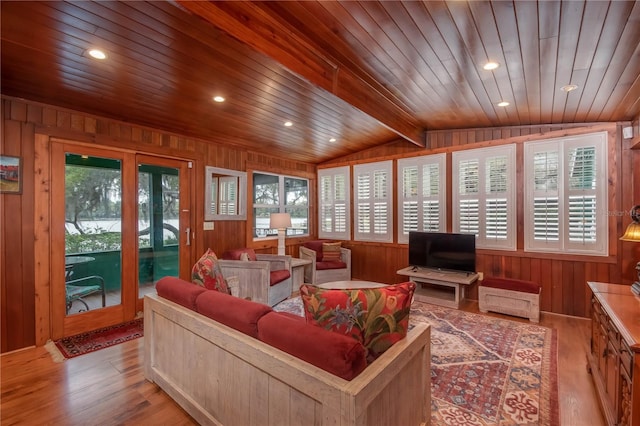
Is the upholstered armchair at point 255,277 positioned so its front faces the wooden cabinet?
yes

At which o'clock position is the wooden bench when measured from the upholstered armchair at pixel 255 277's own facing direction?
The wooden bench is roughly at 11 o'clock from the upholstered armchair.

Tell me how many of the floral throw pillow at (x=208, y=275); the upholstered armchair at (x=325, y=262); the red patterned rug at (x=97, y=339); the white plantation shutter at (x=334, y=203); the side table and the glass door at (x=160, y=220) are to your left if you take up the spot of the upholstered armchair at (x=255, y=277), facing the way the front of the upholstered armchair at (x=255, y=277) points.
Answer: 3

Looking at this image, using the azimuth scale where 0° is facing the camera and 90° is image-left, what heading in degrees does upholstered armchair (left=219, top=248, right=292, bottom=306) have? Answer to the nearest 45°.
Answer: approximately 315°

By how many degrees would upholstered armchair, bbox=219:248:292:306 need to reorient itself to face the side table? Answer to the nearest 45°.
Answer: approximately 90° to its left

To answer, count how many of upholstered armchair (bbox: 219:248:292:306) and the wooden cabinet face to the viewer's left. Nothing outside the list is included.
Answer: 1

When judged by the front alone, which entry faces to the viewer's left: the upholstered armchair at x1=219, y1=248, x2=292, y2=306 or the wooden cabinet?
the wooden cabinet

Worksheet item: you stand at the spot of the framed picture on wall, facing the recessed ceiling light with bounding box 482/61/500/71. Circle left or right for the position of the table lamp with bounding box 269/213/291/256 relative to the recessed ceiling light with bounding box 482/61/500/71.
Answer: left

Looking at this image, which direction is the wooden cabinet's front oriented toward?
to the viewer's left

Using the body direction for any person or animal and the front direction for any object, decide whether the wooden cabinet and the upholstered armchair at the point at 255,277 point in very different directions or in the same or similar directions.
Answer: very different directions
